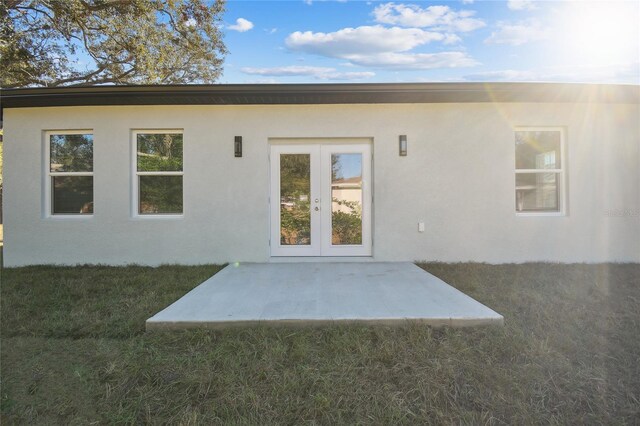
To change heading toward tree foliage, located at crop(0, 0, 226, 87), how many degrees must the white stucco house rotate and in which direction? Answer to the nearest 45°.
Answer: approximately 135° to its right

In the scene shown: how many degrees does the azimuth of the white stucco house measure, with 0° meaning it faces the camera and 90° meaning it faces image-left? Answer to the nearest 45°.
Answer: approximately 0°

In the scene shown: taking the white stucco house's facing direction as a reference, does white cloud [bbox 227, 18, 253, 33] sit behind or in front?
behind
